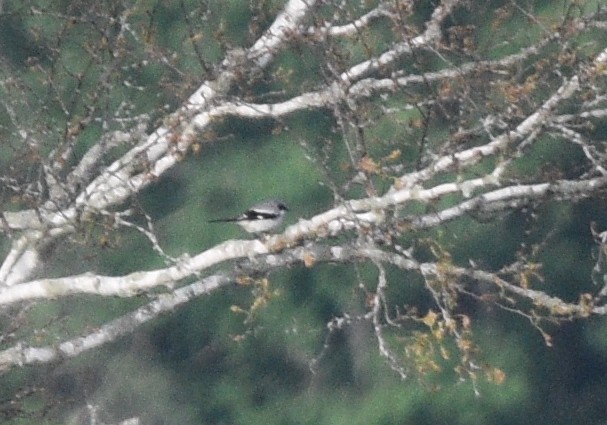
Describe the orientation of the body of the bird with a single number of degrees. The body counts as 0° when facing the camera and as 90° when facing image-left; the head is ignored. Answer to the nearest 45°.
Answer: approximately 270°
